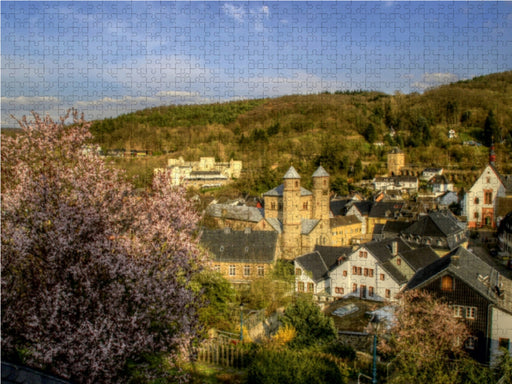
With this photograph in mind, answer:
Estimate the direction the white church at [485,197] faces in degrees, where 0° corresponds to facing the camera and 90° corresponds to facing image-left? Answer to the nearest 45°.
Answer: approximately 0°

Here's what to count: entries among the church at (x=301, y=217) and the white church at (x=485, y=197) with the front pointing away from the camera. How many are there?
0

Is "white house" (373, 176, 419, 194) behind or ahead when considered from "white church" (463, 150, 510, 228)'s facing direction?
behind

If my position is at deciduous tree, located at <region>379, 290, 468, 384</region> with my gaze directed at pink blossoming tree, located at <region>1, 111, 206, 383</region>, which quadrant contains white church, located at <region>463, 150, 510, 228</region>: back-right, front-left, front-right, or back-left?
back-right

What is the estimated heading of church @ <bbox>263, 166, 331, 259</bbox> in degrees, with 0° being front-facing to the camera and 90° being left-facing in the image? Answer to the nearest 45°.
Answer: approximately 315°

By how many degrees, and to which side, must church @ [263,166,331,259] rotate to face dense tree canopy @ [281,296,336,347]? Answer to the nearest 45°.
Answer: approximately 45° to its right

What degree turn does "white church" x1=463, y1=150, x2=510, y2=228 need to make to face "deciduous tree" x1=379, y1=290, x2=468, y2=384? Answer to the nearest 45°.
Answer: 0° — it already faces it

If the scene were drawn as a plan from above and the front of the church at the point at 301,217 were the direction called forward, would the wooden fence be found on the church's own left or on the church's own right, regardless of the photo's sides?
on the church's own right

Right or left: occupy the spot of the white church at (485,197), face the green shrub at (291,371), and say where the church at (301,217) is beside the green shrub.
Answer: right

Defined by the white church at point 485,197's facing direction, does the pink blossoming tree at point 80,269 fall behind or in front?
in front

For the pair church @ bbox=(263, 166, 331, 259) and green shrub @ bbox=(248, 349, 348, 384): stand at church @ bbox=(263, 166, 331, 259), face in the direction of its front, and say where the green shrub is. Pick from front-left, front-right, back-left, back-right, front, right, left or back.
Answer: front-right
